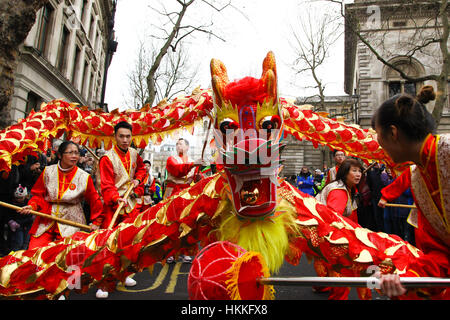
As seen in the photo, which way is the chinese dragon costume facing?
toward the camera

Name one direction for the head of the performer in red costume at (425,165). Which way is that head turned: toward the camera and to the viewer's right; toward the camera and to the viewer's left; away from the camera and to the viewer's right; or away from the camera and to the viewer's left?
away from the camera and to the viewer's left

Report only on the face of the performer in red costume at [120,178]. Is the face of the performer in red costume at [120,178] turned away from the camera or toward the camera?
toward the camera
